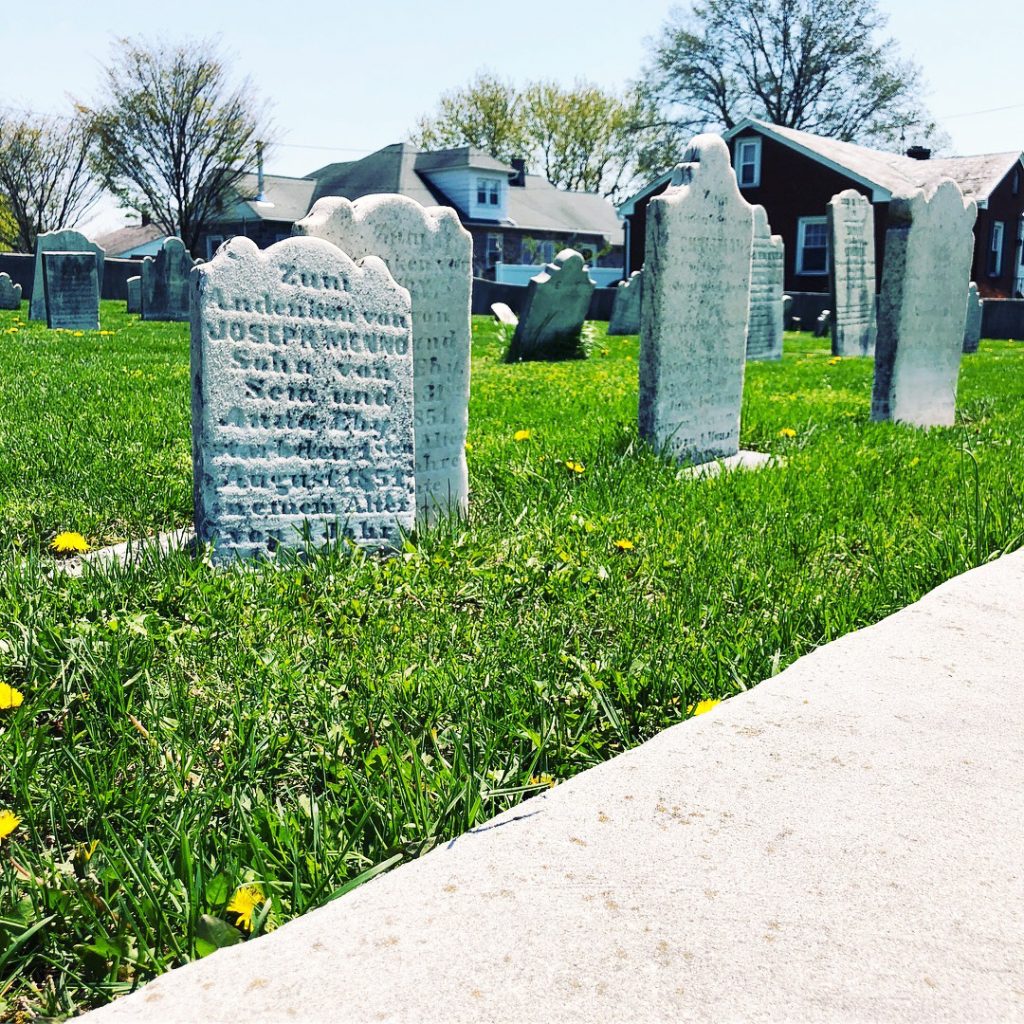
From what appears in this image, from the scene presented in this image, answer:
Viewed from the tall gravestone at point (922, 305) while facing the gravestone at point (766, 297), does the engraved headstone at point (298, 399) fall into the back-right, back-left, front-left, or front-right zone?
back-left

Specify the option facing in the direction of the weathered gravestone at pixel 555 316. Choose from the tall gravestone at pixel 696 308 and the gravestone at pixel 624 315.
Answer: the gravestone

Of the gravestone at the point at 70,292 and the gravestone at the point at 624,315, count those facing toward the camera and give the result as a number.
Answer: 2

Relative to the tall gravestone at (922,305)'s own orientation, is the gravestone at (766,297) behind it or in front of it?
behind

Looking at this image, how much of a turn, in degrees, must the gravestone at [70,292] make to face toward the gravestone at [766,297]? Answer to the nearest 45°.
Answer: approximately 45° to its left

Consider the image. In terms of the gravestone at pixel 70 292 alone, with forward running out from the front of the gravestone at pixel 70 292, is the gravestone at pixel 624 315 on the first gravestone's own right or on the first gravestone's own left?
on the first gravestone's own left

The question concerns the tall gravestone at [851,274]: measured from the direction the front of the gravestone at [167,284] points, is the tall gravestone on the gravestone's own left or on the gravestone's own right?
on the gravestone's own left
